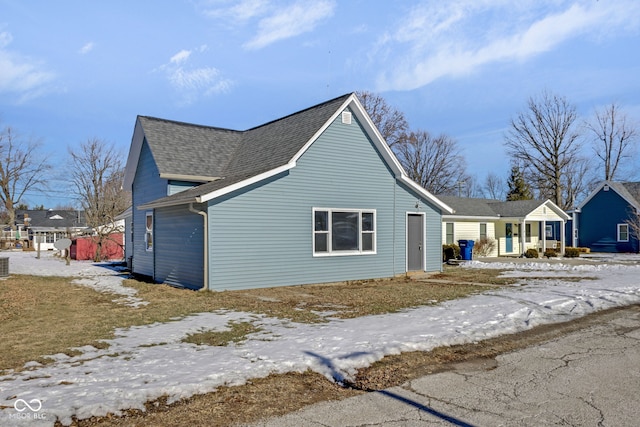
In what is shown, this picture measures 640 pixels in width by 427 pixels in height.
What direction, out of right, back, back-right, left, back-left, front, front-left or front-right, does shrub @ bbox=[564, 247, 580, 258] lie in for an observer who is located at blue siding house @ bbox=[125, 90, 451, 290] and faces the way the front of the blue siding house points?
left

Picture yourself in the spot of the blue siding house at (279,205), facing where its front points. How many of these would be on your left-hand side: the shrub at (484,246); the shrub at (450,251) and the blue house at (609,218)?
3

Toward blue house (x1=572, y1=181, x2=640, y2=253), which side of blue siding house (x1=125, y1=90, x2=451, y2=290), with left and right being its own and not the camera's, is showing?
left

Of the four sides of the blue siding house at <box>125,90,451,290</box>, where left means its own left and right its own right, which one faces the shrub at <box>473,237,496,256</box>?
left

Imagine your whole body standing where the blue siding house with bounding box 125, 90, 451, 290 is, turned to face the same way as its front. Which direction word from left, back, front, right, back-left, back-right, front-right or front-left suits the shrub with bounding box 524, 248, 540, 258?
left

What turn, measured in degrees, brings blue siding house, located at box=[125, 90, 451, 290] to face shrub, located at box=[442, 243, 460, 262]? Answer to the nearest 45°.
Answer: approximately 90° to its left

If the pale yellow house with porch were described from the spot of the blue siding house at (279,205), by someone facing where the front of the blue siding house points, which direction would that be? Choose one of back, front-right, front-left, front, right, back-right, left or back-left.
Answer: left

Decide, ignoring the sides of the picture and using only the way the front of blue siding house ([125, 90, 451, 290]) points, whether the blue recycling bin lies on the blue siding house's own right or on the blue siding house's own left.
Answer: on the blue siding house's own left

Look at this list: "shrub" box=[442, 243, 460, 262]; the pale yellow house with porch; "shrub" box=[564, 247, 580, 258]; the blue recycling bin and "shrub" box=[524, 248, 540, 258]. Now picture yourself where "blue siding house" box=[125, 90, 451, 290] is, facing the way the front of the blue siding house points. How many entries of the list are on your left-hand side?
5

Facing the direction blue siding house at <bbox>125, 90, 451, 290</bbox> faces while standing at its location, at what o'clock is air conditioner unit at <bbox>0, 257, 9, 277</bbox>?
The air conditioner unit is roughly at 5 o'clock from the blue siding house.
